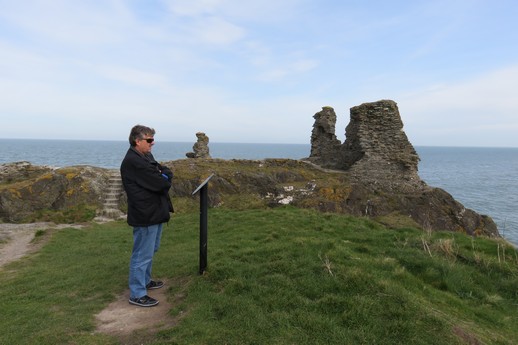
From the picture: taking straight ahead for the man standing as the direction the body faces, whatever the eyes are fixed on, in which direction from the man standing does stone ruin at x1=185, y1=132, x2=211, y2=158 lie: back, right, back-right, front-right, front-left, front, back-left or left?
left

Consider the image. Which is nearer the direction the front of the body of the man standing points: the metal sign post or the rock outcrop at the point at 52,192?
the metal sign post

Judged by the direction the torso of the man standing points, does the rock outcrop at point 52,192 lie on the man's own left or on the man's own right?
on the man's own left

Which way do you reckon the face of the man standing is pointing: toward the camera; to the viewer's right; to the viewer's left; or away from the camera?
to the viewer's right

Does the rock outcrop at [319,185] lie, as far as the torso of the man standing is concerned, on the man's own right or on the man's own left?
on the man's own left

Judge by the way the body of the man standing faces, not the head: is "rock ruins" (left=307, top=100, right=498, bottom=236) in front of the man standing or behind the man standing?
in front

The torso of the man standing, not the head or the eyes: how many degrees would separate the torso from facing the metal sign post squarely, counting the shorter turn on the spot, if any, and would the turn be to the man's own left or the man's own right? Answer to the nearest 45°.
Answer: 0° — they already face it

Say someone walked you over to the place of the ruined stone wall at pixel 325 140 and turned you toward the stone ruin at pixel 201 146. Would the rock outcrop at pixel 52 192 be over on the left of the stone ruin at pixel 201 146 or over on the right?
left

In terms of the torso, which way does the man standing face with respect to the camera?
to the viewer's right
